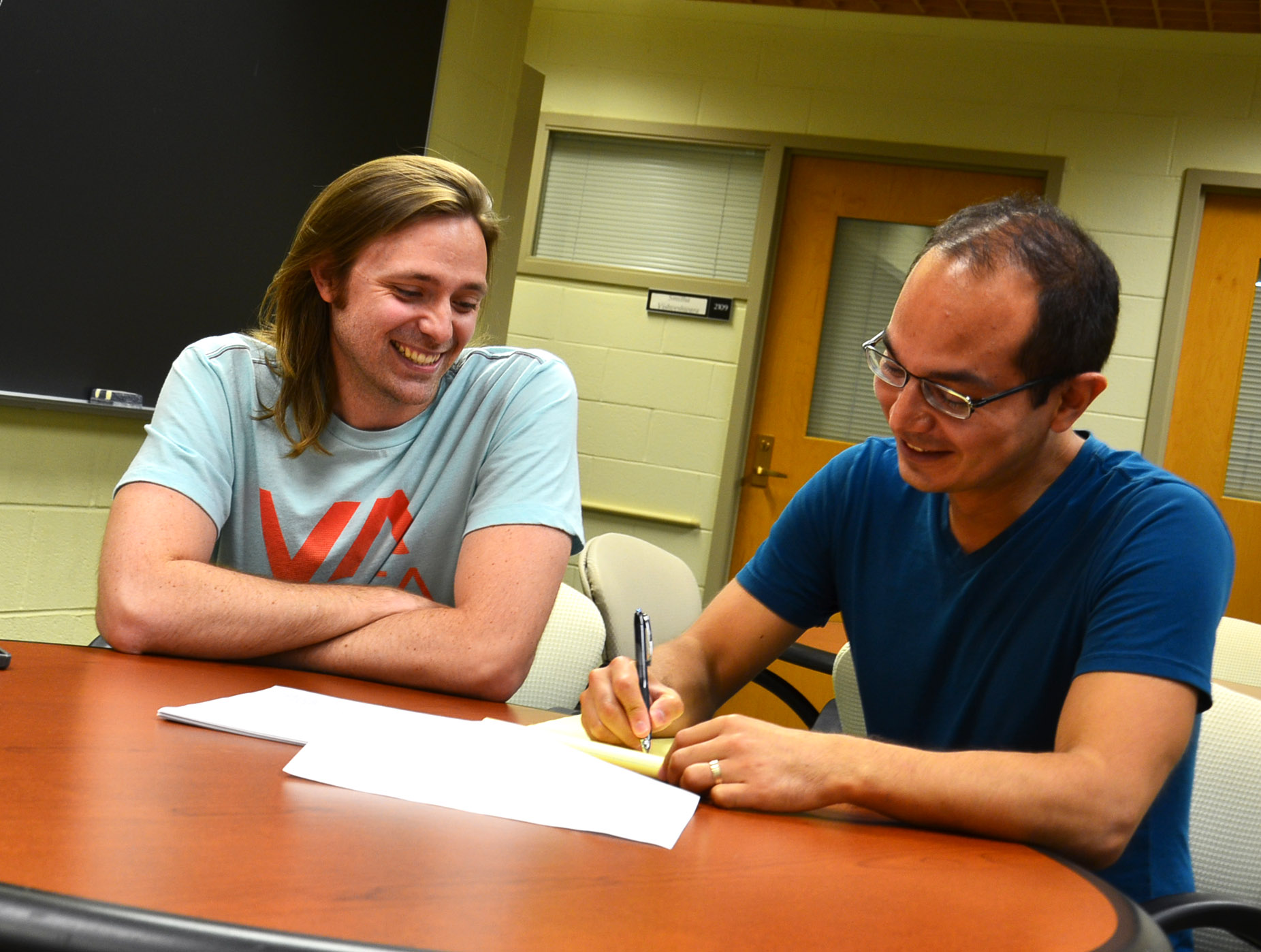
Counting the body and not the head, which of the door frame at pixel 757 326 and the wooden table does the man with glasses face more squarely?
the wooden table

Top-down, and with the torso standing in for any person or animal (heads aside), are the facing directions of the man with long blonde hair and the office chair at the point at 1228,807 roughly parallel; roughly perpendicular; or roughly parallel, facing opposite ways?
roughly perpendicular

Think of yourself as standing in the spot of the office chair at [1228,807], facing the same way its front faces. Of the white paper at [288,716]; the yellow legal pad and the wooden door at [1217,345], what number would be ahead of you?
2

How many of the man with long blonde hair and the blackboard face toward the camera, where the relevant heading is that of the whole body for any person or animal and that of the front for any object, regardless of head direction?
2

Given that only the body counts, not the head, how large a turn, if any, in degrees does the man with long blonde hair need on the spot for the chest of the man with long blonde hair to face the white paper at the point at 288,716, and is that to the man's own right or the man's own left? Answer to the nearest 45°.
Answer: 0° — they already face it

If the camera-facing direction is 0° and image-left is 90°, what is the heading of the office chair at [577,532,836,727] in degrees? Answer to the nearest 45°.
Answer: approximately 315°

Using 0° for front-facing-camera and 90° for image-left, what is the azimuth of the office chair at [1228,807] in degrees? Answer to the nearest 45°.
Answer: approximately 45°

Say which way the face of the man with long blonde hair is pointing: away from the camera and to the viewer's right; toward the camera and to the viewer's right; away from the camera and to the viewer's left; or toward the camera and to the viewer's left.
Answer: toward the camera and to the viewer's right
